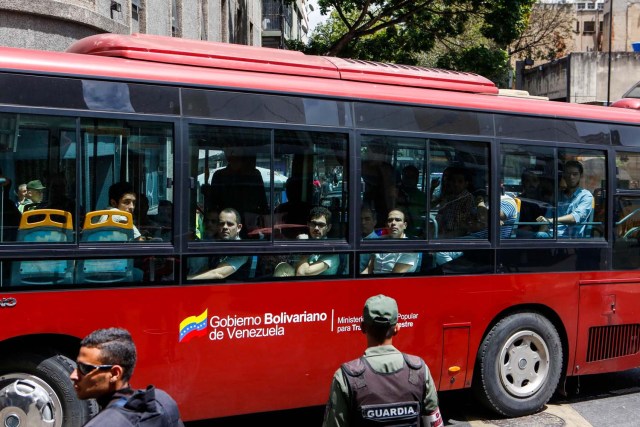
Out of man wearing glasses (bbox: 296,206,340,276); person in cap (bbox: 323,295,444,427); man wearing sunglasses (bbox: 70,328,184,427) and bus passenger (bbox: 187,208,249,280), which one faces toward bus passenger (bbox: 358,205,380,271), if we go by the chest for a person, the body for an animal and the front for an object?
the person in cap

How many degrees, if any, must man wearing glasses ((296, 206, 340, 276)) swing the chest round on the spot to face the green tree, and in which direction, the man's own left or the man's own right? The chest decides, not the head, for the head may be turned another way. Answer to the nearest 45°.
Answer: approximately 135° to the man's own right

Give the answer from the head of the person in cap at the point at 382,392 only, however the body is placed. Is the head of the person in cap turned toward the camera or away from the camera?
away from the camera

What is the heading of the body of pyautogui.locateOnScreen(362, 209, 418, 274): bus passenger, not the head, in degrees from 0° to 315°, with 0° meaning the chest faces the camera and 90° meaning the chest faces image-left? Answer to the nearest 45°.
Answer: approximately 45°

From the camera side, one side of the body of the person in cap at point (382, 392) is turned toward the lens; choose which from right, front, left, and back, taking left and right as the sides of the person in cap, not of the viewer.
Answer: back
